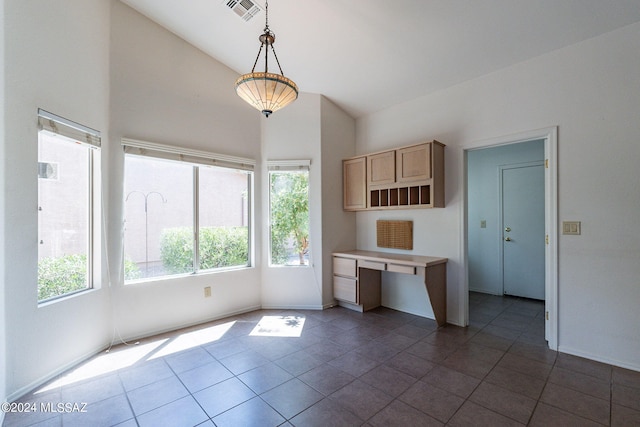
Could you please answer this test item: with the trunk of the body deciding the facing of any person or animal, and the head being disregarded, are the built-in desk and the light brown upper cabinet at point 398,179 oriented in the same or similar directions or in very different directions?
same or similar directions

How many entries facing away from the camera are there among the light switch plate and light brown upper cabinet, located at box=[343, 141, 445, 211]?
0

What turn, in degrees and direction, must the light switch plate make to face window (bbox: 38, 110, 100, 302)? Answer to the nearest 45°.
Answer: approximately 45° to its right

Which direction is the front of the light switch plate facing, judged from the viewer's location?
facing the viewer

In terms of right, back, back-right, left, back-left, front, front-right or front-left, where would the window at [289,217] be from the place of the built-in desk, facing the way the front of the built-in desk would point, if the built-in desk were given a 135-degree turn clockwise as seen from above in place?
left

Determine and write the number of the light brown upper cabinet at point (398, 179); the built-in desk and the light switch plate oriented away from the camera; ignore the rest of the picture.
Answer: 0

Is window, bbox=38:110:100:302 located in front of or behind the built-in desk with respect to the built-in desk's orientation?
in front

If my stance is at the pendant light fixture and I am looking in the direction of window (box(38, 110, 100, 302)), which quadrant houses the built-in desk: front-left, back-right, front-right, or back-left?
back-right

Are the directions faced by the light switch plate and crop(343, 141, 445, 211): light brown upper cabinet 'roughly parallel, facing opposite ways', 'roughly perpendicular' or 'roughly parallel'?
roughly parallel

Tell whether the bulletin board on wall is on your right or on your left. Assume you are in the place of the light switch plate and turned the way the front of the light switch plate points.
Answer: on your right

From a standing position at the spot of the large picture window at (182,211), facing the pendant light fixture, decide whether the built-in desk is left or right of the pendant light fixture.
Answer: left
